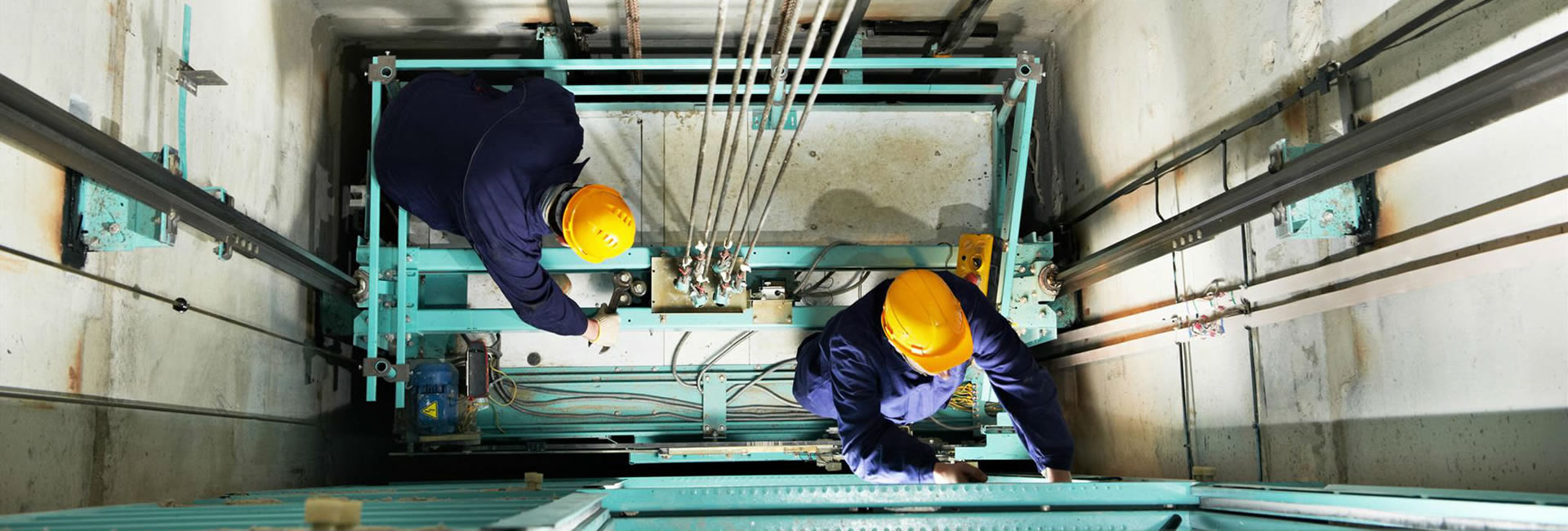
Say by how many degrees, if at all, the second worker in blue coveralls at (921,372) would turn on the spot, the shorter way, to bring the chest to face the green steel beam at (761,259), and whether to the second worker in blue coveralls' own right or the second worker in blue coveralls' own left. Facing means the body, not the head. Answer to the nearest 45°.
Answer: approximately 180°

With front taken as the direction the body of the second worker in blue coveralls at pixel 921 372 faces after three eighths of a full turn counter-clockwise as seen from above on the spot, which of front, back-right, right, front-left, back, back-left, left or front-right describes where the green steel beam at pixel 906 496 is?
back

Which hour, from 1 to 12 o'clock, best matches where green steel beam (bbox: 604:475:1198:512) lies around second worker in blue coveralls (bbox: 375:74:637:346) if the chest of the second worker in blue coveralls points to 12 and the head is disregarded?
The green steel beam is roughly at 12 o'clock from the second worker in blue coveralls.

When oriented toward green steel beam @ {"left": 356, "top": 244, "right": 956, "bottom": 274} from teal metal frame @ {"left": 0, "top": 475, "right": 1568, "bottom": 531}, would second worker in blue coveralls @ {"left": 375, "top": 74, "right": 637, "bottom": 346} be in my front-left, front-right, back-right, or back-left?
front-left

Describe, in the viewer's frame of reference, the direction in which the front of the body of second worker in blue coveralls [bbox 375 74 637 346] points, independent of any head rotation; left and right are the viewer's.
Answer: facing the viewer and to the right of the viewer

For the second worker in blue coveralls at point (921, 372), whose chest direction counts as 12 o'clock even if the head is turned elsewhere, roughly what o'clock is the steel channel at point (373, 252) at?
The steel channel is roughly at 5 o'clock from the second worker in blue coveralls.

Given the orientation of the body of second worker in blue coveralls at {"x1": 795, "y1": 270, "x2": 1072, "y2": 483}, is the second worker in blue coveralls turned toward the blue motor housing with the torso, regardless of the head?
no

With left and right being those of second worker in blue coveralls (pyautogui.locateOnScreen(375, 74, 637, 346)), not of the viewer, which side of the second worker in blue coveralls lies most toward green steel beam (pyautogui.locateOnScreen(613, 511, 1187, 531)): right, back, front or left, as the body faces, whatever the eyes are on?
front

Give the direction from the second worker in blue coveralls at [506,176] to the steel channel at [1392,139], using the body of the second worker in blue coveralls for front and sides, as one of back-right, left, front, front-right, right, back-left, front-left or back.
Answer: front

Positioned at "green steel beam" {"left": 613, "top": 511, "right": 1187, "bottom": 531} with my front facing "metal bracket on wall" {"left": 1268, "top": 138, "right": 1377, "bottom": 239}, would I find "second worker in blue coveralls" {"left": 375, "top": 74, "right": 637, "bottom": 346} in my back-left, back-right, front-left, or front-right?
back-left

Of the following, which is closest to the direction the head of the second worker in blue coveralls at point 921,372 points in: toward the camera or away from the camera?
toward the camera
